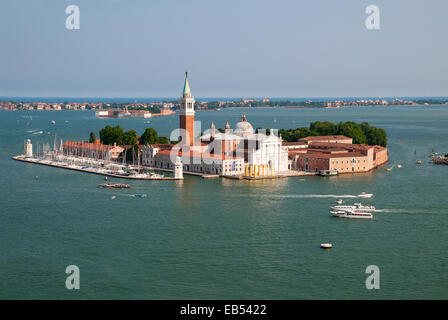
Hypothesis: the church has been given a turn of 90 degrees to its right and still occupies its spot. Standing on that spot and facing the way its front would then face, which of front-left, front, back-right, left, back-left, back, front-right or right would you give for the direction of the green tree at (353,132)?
back

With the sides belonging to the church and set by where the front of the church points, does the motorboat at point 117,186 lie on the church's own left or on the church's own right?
on the church's own right

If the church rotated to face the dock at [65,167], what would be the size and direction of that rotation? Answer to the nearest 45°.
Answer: approximately 135° to its right

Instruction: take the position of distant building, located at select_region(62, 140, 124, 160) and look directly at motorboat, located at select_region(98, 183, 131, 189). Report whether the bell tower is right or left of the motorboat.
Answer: left

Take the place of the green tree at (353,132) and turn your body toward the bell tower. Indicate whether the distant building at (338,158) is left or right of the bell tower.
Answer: left

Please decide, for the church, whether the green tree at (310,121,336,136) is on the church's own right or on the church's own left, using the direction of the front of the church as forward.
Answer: on the church's own left

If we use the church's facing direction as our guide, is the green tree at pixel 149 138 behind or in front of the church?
behind

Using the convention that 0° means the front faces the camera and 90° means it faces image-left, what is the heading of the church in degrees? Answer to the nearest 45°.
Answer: approximately 315°

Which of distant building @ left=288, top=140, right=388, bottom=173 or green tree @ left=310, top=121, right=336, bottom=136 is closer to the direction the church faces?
the distant building

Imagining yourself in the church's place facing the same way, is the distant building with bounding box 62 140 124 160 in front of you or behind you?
behind
